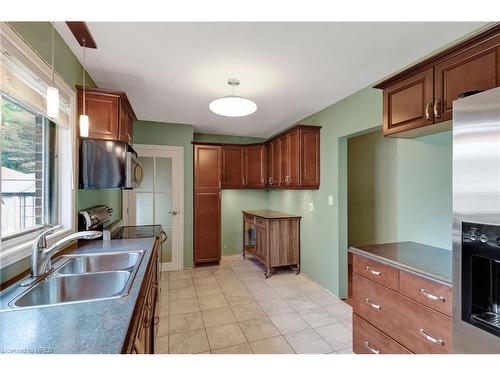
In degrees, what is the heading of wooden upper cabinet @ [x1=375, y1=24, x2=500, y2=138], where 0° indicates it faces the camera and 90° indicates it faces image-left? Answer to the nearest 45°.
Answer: approximately 45°

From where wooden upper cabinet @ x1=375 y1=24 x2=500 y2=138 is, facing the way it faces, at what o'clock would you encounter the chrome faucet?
The chrome faucet is roughly at 12 o'clock from the wooden upper cabinet.

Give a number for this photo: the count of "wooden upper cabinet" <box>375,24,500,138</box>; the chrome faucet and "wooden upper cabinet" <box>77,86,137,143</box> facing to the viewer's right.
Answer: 2

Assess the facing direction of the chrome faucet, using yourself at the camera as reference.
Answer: facing to the right of the viewer

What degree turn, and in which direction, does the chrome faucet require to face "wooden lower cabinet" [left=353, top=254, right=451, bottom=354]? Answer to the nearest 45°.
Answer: approximately 45° to its right

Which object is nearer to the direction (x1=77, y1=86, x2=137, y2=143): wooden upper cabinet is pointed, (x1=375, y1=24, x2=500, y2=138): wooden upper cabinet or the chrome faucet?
the wooden upper cabinet

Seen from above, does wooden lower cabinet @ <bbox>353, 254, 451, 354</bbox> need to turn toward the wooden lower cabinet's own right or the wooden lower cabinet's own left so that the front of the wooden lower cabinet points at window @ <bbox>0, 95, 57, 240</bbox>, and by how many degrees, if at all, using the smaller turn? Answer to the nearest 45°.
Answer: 0° — it already faces it

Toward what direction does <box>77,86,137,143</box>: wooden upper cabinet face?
to the viewer's right

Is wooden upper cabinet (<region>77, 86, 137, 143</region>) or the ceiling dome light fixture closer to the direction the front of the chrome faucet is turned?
the ceiling dome light fixture

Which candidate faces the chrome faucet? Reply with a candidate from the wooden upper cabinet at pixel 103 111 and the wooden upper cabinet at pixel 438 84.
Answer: the wooden upper cabinet at pixel 438 84

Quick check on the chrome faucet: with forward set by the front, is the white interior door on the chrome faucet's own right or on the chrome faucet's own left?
on the chrome faucet's own left

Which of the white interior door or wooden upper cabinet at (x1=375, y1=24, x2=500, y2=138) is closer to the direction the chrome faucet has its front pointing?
the wooden upper cabinet

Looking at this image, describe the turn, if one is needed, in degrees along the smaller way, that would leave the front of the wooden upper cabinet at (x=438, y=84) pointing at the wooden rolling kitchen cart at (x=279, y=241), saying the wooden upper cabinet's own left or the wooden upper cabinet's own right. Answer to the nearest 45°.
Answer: approximately 90° to the wooden upper cabinet's own right

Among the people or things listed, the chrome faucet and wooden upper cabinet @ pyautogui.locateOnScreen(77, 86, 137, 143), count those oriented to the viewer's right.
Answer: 2
